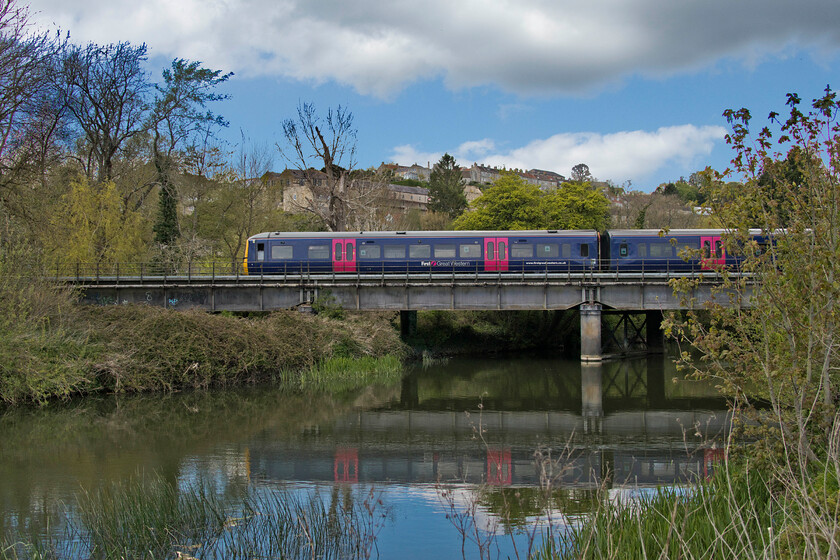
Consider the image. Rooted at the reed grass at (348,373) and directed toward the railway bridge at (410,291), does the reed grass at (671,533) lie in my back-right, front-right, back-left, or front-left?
back-right
